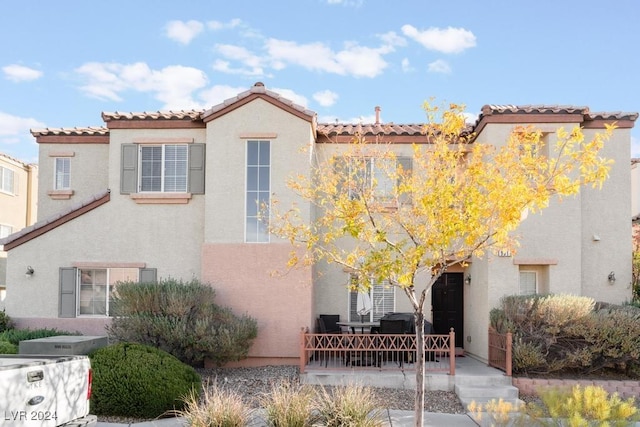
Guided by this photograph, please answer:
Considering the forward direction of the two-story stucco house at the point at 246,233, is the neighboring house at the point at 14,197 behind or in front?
behind

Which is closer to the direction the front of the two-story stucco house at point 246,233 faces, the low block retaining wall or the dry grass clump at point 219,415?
the dry grass clump

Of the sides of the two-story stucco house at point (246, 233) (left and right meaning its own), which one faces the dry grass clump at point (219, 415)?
front

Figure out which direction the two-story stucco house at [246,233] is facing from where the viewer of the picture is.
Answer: facing the viewer

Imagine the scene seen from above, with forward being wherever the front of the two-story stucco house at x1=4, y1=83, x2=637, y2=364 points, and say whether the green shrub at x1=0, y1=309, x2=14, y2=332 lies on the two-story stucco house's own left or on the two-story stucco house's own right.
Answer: on the two-story stucco house's own right

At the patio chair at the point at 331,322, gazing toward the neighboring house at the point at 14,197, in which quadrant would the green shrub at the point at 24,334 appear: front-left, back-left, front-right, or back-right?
front-left

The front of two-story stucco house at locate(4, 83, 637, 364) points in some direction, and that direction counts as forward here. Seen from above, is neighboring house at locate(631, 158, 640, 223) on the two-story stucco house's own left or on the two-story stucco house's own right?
on the two-story stucco house's own left

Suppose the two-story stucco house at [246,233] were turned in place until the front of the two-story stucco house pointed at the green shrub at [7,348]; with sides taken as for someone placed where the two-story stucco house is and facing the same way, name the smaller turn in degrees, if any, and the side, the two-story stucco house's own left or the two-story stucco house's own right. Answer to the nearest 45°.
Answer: approximately 45° to the two-story stucco house's own right
